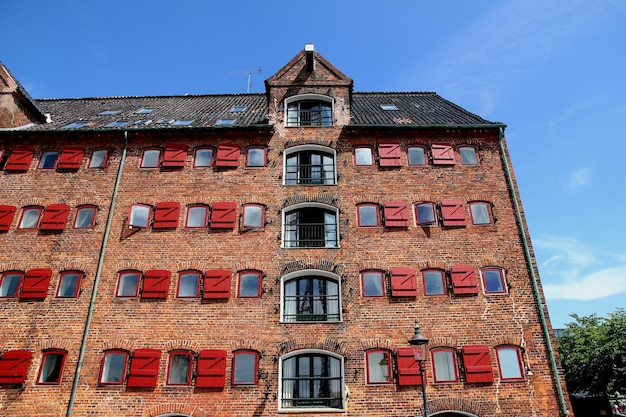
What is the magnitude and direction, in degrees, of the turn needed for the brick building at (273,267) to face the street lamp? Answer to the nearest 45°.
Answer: approximately 45° to its left

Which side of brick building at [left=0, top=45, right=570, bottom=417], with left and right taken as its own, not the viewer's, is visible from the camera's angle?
front

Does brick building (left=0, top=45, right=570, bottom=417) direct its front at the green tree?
no

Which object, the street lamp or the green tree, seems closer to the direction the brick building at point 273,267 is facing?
the street lamp
